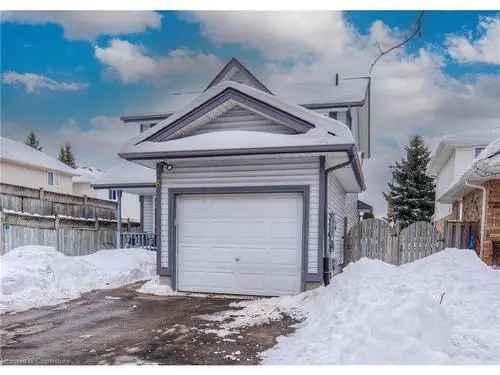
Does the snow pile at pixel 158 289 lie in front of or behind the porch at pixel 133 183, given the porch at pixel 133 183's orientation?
in front

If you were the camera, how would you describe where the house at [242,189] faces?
facing the viewer

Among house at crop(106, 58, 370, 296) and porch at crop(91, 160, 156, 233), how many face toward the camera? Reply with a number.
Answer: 2

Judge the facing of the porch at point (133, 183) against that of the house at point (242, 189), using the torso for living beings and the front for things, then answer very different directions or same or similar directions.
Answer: same or similar directions
